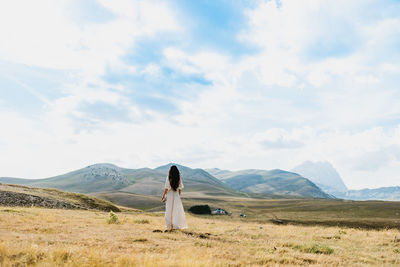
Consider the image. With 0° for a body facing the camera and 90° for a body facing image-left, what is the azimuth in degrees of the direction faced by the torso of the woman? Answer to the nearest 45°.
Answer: approximately 180°
